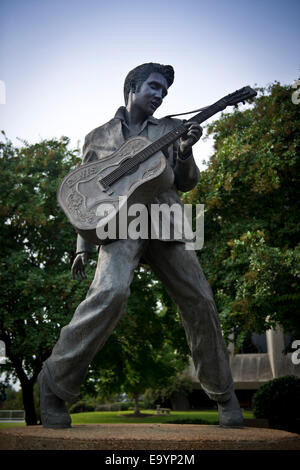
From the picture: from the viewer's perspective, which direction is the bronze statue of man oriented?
toward the camera

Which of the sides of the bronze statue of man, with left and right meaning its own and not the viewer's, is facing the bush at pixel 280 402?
back

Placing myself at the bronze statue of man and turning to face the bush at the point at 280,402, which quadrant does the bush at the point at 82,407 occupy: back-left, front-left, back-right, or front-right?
front-left

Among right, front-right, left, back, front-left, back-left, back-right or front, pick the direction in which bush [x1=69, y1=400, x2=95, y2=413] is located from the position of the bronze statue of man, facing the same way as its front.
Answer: back

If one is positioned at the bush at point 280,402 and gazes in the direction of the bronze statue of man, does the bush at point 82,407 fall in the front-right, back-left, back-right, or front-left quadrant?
back-right

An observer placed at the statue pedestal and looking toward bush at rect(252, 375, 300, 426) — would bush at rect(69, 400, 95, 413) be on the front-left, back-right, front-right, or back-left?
front-left
